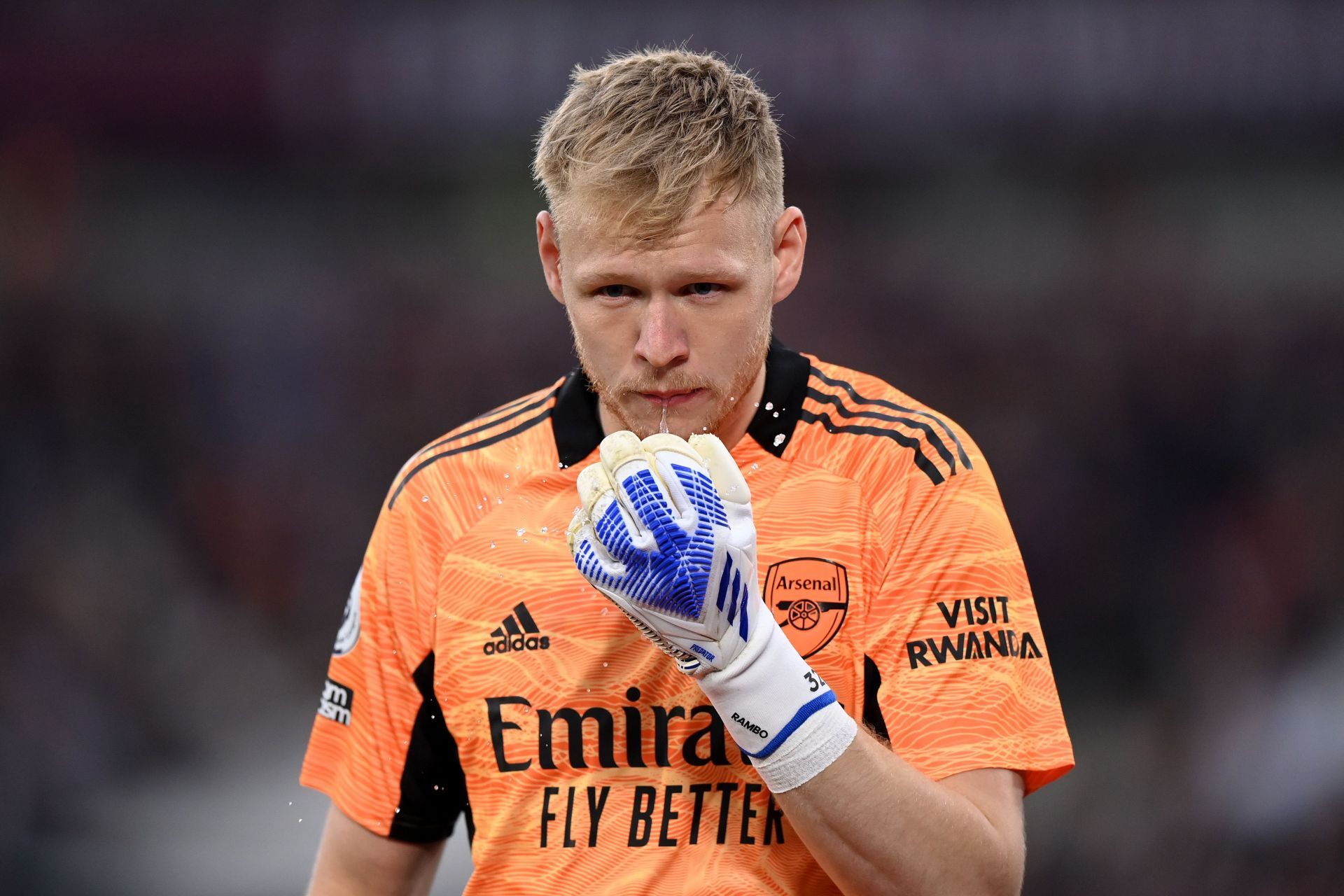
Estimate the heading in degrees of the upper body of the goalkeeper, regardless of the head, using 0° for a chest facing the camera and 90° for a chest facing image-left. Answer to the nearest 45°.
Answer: approximately 0°
